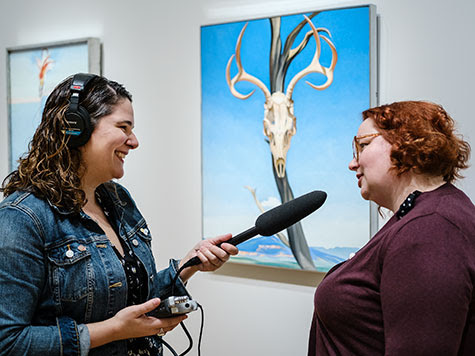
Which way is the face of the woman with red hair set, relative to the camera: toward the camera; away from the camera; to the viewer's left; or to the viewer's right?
to the viewer's left

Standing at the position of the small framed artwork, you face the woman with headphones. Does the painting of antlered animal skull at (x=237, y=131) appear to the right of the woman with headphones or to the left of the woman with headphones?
left

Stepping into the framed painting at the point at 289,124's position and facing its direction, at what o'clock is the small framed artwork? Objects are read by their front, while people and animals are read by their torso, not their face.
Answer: The small framed artwork is roughly at 2 o'clock from the framed painting.

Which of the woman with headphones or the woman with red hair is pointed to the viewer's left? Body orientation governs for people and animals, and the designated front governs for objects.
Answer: the woman with red hair

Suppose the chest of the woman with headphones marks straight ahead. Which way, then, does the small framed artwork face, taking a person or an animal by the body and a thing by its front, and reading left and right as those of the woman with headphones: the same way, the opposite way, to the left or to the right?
to the right

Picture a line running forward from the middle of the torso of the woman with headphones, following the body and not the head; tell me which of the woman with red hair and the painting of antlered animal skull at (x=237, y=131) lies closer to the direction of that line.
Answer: the woman with red hair

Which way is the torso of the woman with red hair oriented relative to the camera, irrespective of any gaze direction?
to the viewer's left

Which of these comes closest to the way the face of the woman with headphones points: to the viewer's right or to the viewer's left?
to the viewer's right

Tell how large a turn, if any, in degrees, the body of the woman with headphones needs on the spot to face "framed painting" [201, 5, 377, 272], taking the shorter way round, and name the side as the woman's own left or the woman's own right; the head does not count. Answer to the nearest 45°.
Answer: approximately 90° to the woman's own left

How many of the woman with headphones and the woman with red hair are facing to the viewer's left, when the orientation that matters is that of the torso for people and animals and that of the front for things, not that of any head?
1

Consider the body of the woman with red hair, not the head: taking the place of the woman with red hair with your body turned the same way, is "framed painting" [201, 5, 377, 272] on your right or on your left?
on your right

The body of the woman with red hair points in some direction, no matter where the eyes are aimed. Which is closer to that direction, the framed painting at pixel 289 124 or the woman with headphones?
the woman with headphones

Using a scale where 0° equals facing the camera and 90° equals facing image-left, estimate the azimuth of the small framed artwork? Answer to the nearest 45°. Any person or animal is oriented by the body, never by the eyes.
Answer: approximately 45°
